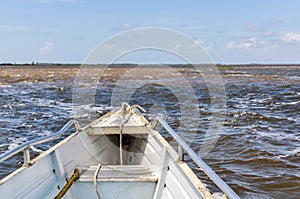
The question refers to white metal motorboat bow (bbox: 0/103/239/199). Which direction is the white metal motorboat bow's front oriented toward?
away from the camera
